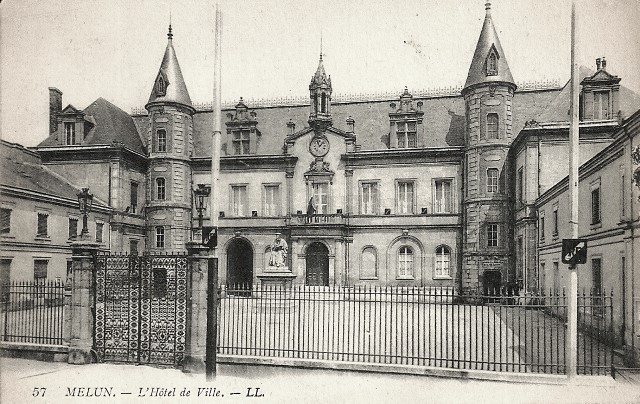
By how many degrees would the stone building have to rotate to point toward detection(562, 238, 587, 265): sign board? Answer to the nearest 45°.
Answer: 0° — it already faces it

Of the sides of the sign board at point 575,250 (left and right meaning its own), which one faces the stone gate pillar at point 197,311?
right

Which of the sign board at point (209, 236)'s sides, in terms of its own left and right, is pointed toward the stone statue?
back

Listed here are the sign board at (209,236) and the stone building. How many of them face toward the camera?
2

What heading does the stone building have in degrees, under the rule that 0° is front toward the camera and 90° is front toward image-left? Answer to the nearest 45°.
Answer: approximately 0°

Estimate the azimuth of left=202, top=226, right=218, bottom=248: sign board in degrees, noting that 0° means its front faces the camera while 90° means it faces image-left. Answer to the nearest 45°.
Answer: approximately 0°

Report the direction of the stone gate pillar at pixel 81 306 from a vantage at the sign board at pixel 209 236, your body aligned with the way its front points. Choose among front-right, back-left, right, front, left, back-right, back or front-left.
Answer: back-right
